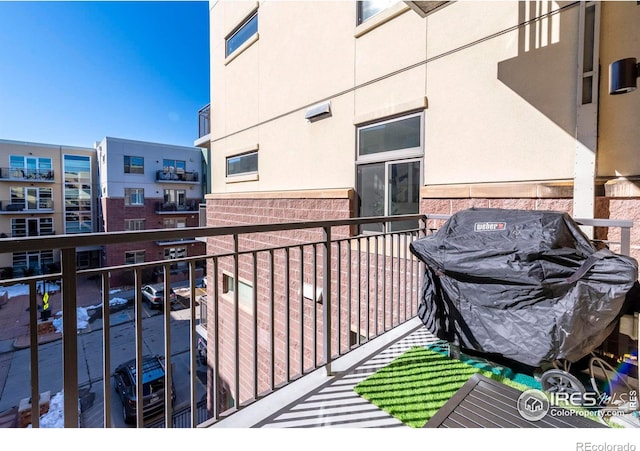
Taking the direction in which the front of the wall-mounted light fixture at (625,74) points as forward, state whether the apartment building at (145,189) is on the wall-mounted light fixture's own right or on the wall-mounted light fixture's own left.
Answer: on the wall-mounted light fixture's own right

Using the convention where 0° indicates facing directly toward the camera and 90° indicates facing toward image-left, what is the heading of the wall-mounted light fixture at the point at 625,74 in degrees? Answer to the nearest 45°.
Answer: approximately 45°

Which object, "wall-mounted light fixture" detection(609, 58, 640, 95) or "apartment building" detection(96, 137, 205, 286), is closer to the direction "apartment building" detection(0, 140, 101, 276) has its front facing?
the wall-mounted light fixture

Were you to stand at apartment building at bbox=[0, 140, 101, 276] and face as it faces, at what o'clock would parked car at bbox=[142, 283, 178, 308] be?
The parked car is roughly at 12 o'clock from the apartment building.

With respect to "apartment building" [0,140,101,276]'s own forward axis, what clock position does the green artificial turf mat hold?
The green artificial turf mat is roughly at 12 o'clock from the apartment building.

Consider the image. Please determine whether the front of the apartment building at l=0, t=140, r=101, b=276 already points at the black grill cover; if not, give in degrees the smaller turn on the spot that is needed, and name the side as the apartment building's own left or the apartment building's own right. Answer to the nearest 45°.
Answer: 0° — it already faces it
